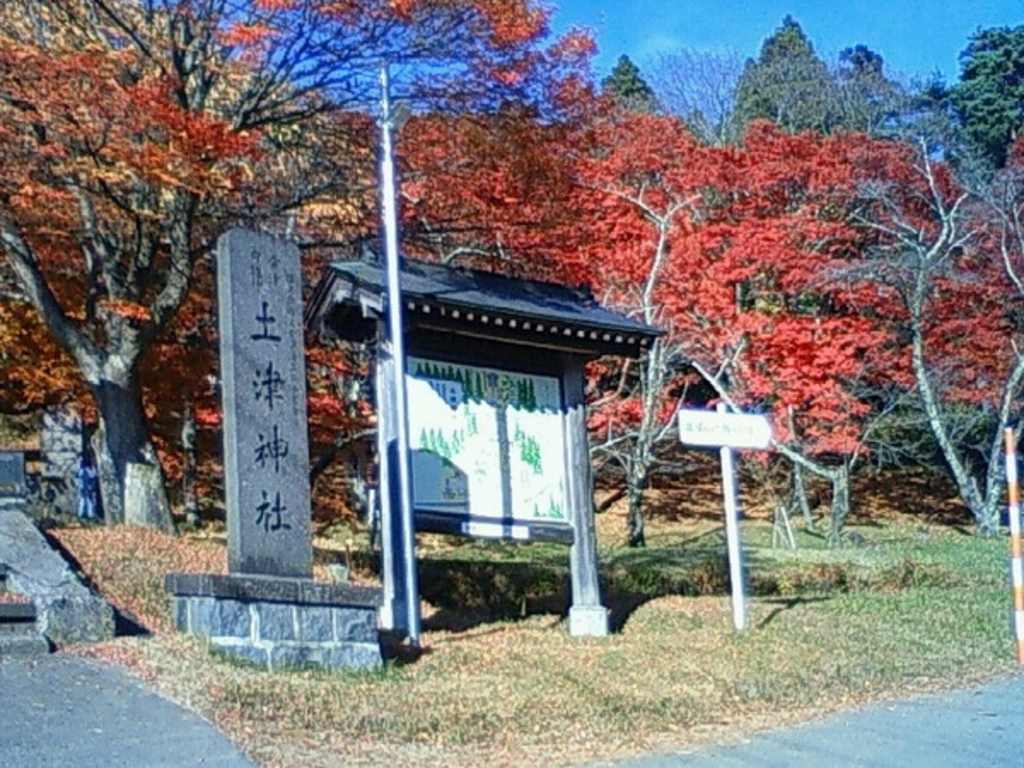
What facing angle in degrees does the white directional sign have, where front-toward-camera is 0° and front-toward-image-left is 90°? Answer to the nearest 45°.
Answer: approximately 0°

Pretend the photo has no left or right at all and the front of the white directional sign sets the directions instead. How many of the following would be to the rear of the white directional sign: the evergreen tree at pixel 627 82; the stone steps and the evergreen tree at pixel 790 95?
2

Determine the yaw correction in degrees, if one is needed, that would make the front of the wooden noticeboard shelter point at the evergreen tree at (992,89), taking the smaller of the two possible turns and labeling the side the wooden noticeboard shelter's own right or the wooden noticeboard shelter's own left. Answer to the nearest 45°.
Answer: approximately 90° to the wooden noticeboard shelter's own left

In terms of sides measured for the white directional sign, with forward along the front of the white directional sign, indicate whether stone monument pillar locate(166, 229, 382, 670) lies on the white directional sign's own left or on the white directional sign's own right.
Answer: on the white directional sign's own right

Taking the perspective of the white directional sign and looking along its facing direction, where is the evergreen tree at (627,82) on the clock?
The evergreen tree is roughly at 6 o'clock from the white directional sign.

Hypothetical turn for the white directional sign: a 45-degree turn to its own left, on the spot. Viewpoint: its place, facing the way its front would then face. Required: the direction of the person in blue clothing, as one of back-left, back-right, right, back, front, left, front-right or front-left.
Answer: back

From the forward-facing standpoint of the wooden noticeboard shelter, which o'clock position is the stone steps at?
The stone steps is roughly at 3 o'clock from the wooden noticeboard shelter.

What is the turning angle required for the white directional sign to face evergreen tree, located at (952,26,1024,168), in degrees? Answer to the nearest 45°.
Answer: approximately 180°

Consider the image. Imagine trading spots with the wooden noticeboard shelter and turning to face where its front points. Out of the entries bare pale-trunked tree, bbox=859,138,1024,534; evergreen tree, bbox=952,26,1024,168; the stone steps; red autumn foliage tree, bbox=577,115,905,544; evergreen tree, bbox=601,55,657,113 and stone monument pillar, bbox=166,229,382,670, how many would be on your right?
2

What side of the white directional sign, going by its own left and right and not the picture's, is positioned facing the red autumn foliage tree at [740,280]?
back

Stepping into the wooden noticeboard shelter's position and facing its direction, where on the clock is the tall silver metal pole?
The tall silver metal pole is roughly at 3 o'clock from the wooden noticeboard shelter.

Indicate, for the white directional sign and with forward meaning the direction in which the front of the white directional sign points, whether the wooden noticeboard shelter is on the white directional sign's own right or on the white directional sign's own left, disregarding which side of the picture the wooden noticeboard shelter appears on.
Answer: on the white directional sign's own right

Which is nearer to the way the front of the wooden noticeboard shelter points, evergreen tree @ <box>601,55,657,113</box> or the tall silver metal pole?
the tall silver metal pole

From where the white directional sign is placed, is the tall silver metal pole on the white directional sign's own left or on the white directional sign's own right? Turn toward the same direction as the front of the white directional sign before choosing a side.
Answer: on the white directional sign's own right

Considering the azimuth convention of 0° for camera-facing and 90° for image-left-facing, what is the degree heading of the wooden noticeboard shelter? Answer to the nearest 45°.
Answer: approximately 315°

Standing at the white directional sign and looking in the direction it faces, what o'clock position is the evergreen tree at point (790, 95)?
The evergreen tree is roughly at 6 o'clock from the white directional sign.

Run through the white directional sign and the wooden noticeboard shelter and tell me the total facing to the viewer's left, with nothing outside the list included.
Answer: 0
